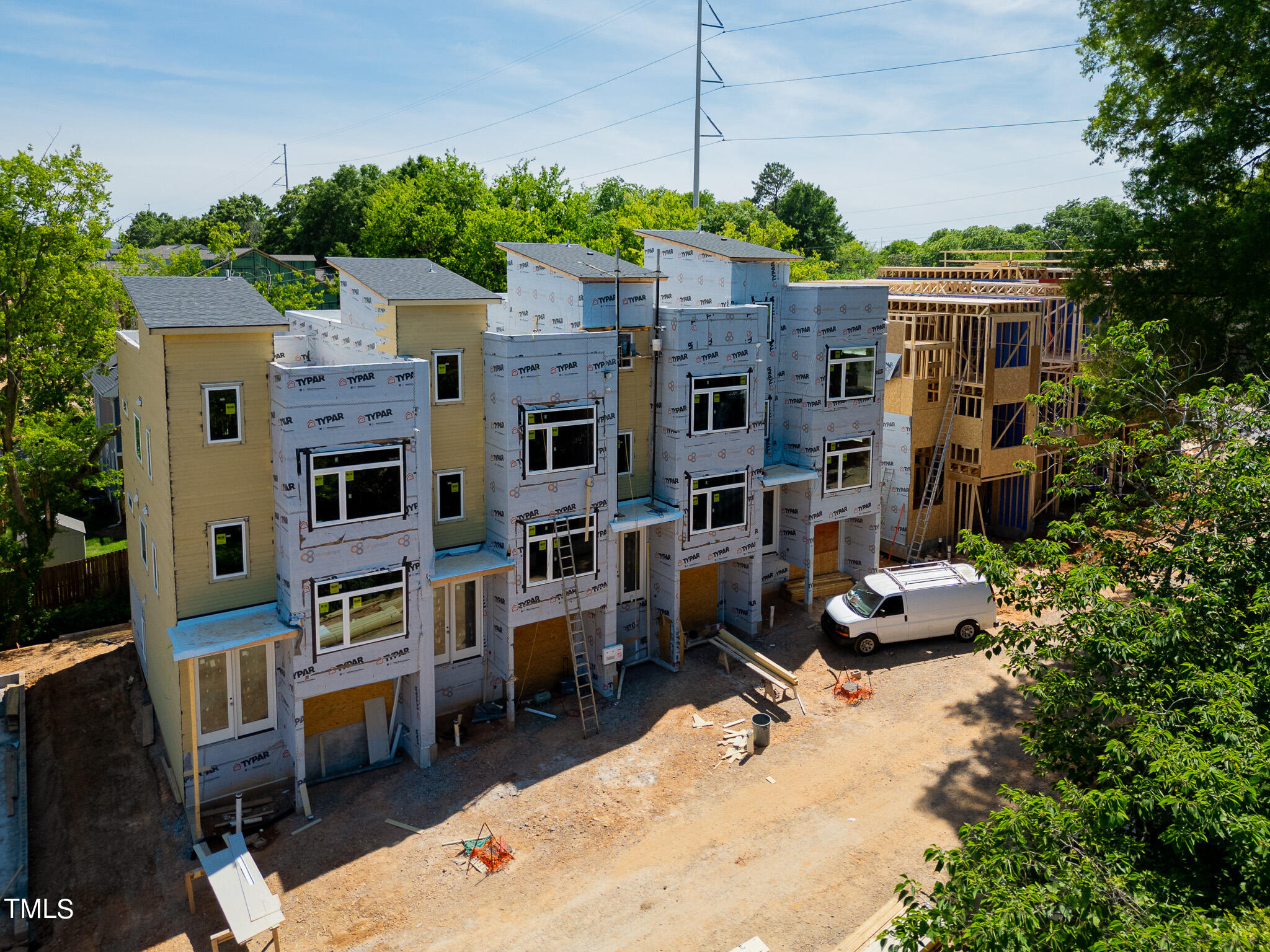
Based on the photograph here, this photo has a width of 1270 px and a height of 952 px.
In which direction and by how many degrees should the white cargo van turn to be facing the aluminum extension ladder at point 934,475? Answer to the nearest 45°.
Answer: approximately 135° to its right

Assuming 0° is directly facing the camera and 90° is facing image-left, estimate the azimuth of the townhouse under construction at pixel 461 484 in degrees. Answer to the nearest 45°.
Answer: approximately 315°

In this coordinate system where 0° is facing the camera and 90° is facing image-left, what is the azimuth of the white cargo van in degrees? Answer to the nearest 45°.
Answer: approximately 45°

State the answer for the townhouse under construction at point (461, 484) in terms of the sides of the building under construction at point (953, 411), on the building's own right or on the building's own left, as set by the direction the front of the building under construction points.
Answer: on the building's own right

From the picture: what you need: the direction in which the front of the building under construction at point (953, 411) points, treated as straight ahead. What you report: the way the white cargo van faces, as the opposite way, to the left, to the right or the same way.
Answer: to the right

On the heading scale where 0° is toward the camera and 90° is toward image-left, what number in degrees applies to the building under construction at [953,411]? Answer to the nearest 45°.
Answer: approximately 315°

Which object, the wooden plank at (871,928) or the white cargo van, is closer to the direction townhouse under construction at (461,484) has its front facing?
the wooden plank

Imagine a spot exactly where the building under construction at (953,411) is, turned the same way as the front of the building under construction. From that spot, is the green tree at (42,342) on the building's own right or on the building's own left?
on the building's own right

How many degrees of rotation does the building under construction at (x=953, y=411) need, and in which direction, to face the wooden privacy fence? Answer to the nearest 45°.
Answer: approximately 90° to its right

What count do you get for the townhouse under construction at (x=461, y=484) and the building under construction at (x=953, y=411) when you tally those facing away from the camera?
0

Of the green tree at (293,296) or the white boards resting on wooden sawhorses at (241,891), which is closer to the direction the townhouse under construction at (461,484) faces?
the white boards resting on wooden sawhorses

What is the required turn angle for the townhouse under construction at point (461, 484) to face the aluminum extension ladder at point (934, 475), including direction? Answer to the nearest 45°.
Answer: approximately 90° to its left

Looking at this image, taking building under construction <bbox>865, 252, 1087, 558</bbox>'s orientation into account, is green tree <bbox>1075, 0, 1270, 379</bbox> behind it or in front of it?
in front
